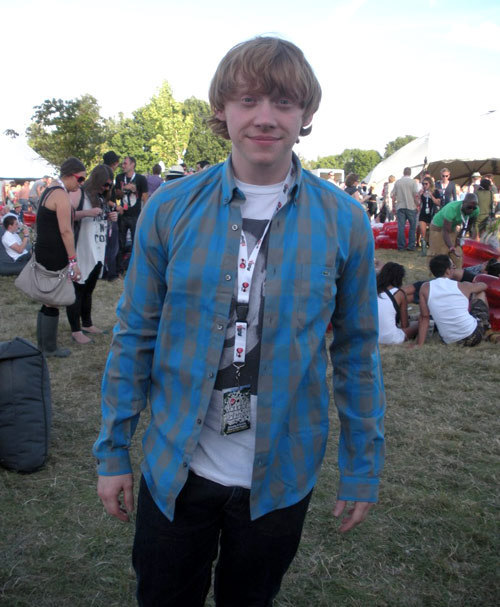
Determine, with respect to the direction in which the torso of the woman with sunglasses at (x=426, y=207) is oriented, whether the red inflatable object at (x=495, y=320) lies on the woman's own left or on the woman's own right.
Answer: on the woman's own left

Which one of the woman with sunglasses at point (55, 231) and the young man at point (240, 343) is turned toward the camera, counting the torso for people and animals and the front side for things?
the young man

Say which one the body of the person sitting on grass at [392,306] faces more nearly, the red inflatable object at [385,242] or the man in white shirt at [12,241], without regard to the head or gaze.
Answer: the red inflatable object

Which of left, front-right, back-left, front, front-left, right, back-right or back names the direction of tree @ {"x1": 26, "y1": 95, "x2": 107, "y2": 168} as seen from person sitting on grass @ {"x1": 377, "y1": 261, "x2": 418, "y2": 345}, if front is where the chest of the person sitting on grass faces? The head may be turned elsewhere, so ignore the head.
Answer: left

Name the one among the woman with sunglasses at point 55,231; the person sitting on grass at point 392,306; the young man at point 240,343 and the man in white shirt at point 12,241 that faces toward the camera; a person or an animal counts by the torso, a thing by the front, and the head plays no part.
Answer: the young man

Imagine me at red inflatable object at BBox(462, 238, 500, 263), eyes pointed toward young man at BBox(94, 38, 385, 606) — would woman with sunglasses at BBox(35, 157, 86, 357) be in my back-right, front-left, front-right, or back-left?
front-right

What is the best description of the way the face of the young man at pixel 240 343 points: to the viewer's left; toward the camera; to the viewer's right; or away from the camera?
toward the camera

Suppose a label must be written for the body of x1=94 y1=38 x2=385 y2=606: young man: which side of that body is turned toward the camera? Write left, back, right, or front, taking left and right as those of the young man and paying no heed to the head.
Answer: front

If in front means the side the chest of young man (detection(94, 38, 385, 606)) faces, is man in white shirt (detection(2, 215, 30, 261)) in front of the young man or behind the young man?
behind

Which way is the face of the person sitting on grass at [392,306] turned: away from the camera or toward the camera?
away from the camera

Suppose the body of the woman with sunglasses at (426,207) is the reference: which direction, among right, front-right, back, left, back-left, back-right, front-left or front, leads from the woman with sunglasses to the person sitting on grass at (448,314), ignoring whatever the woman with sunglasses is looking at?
front-left

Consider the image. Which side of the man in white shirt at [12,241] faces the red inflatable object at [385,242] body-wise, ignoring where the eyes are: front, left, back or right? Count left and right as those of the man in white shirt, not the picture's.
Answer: front

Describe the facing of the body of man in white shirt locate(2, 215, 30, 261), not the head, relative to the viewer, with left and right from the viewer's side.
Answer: facing to the right of the viewer

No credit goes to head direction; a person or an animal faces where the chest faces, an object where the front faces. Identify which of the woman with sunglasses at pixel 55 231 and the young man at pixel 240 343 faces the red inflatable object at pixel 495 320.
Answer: the woman with sunglasses

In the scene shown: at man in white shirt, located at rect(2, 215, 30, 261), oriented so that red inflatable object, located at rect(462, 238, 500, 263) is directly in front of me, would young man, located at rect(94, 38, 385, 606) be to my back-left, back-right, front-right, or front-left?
front-right
